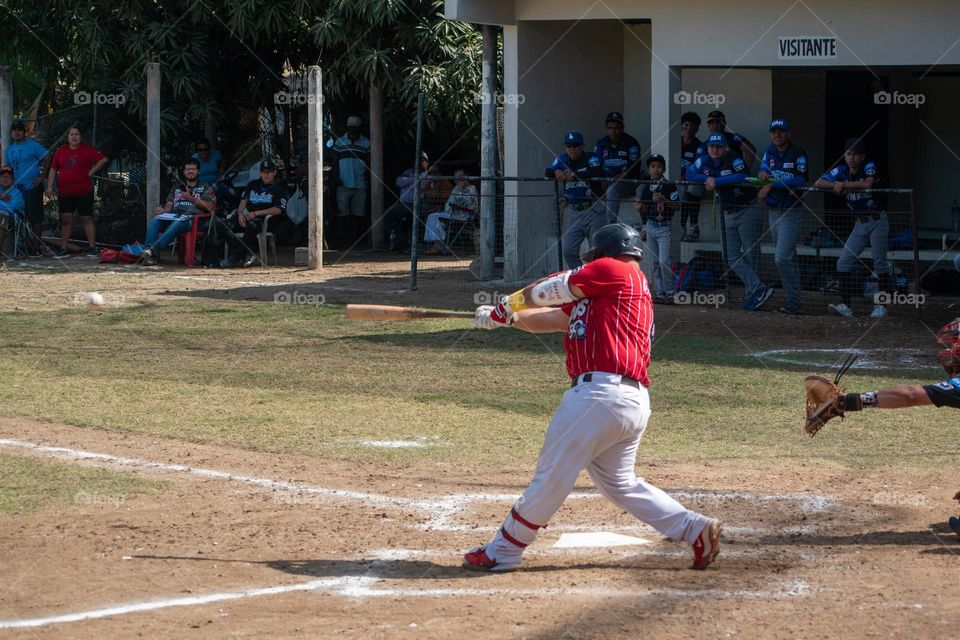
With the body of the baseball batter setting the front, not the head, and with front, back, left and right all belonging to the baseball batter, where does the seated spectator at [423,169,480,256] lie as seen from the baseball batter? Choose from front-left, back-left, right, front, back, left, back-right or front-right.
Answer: right

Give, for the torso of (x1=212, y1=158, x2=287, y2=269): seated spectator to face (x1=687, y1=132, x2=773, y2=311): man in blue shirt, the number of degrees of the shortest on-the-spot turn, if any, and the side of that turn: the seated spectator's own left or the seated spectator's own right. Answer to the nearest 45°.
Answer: approximately 90° to the seated spectator's own left

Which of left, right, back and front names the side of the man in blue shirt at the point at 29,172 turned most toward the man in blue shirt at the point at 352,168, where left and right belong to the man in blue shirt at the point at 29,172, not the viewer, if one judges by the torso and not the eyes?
left

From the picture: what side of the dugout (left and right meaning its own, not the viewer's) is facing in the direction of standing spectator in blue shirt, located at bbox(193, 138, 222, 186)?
right

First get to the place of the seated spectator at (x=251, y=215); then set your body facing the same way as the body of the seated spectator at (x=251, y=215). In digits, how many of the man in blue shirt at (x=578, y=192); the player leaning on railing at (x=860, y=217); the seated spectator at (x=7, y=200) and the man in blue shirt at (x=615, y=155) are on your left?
3

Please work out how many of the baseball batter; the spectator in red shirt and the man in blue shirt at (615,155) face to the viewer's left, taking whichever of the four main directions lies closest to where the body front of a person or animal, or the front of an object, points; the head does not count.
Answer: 1

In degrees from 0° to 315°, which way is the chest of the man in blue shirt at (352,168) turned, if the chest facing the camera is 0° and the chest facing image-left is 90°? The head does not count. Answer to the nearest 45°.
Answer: approximately 0°

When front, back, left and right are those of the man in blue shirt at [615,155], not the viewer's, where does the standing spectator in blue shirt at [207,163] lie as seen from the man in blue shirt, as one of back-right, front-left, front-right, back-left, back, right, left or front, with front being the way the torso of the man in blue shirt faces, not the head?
back-right

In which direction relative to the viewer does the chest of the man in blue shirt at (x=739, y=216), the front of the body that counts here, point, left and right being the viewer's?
facing the viewer and to the left of the viewer

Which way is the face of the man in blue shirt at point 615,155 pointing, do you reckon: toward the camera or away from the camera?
toward the camera

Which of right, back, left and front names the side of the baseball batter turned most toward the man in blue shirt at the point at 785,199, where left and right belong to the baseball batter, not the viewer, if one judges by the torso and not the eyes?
right

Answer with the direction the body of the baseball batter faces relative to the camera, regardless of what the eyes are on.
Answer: to the viewer's left

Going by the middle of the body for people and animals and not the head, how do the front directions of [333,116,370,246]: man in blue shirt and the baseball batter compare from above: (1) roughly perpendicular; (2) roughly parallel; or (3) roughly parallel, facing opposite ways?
roughly perpendicular

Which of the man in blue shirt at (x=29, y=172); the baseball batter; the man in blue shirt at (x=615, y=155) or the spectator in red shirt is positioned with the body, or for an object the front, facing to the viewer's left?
the baseball batter

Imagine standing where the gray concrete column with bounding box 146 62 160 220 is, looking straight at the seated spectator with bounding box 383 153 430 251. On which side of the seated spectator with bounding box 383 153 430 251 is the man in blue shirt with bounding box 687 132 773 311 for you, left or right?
right

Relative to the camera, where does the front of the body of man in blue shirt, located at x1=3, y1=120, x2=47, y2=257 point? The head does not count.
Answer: toward the camera

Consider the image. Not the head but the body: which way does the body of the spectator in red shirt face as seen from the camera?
toward the camera
